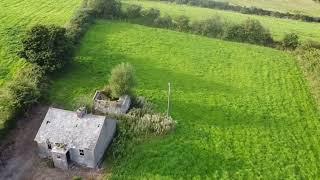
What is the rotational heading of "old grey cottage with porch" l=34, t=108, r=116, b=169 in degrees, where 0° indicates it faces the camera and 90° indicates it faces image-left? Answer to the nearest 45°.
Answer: approximately 45°
